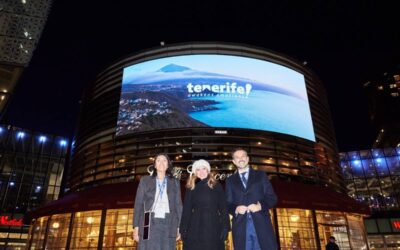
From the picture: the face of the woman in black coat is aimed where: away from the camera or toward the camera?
toward the camera

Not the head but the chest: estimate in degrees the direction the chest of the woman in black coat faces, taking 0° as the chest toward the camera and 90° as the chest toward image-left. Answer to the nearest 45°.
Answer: approximately 0°

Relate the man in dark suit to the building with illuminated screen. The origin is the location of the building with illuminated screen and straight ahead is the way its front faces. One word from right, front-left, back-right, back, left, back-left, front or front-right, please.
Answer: front

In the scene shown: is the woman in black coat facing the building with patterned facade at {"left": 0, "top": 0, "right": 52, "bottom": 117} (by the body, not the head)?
no

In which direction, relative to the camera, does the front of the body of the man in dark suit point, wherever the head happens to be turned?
toward the camera

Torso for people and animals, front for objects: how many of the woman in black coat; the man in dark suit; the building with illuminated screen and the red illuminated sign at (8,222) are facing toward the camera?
4

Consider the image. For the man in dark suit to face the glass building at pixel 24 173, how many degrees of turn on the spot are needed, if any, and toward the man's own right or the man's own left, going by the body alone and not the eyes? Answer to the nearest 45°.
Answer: approximately 135° to the man's own right

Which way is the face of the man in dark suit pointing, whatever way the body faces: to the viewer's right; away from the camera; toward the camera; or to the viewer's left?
toward the camera

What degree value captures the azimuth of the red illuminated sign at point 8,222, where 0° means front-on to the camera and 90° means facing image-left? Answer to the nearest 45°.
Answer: approximately 0°

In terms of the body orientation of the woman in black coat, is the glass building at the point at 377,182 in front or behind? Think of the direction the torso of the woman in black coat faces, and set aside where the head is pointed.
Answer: behind

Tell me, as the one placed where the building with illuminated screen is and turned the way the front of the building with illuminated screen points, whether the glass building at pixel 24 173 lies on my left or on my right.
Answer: on my right

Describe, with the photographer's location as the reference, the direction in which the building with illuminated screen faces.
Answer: facing the viewer

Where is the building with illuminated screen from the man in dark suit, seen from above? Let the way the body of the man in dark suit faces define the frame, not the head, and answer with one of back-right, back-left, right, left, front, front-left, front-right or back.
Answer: back

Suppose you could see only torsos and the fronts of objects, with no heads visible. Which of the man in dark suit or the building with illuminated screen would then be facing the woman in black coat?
the building with illuminated screen

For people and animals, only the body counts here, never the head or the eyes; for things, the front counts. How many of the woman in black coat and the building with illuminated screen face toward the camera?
2

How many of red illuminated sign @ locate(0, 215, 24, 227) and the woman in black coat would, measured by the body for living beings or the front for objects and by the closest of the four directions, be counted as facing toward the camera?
2

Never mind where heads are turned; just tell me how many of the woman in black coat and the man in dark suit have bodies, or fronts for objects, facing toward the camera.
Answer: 2
